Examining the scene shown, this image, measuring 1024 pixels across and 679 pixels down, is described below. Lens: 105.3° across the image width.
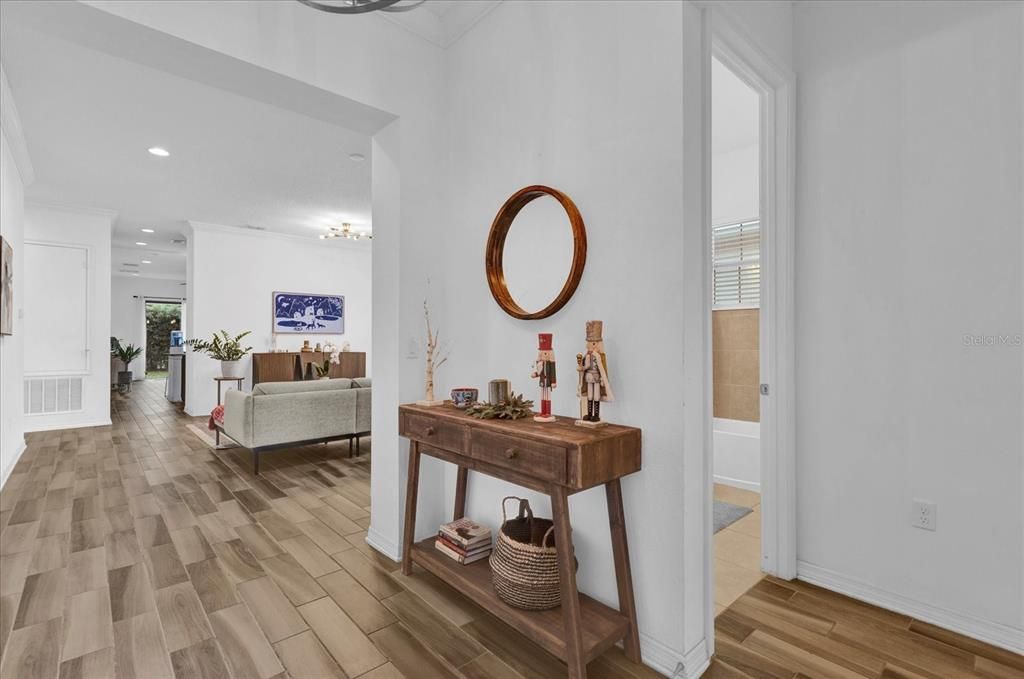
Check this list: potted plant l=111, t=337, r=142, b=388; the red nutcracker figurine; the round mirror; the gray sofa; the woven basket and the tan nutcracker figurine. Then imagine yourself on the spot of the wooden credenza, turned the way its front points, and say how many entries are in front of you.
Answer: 5

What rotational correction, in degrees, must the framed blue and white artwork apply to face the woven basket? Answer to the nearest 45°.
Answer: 0° — it already faces it

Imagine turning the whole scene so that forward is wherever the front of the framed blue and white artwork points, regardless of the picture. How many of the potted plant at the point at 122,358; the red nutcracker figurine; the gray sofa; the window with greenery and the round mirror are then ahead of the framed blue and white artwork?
3

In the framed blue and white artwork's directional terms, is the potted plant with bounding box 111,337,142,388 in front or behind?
behind

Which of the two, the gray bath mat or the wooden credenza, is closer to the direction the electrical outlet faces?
the wooden credenza

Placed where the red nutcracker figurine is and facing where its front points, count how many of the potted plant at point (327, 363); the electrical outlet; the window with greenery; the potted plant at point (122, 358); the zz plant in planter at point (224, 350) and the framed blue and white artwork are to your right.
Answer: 5

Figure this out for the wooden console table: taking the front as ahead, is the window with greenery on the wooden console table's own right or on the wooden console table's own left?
on the wooden console table's own right

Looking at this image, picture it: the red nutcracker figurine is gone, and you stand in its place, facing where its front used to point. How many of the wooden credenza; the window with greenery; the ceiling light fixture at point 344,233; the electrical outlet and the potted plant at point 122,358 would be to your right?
4

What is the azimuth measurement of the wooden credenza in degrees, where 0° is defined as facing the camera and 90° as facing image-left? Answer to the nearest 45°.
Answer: approximately 0°

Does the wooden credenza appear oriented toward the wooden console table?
yes

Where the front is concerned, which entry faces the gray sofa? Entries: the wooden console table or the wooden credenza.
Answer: the wooden credenza
